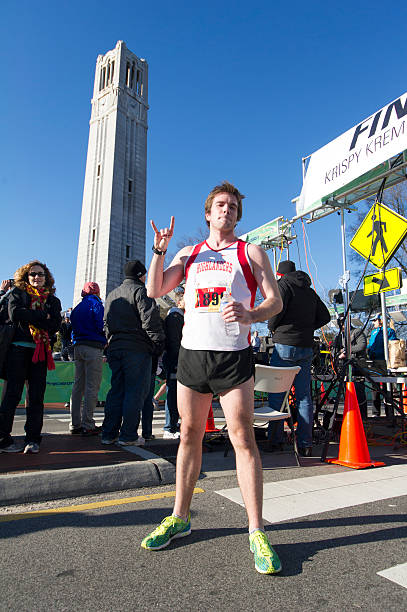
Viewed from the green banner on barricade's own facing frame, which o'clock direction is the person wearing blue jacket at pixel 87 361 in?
The person wearing blue jacket is roughly at 12 o'clock from the green banner on barricade.

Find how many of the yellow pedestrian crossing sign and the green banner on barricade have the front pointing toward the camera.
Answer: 2

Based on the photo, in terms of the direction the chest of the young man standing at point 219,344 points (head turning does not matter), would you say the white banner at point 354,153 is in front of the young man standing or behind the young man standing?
behind

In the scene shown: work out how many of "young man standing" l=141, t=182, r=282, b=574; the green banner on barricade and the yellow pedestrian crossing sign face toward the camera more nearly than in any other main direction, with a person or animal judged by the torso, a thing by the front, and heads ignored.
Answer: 3

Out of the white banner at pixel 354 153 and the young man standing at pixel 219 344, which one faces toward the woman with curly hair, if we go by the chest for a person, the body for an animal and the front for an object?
the white banner

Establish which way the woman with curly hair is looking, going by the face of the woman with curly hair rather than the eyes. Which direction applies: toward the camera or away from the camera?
toward the camera

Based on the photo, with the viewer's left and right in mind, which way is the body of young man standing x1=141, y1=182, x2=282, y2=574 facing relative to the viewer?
facing the viewer

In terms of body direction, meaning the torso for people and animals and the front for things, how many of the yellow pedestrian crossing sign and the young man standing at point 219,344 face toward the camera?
2

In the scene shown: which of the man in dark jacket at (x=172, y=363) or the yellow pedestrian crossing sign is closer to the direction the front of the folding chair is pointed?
the man in dark jacket

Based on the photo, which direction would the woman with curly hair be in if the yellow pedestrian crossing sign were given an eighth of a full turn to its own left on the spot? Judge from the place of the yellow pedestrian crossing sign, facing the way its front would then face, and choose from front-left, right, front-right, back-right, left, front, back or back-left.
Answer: right

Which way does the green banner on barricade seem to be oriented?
toward the camera

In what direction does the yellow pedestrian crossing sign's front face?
toward the camera

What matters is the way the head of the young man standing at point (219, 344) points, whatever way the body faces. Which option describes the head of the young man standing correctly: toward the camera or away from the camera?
toward the camera

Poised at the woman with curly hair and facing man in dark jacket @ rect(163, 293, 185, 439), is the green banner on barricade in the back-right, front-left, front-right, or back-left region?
front-left
